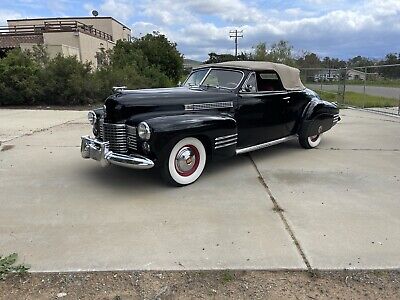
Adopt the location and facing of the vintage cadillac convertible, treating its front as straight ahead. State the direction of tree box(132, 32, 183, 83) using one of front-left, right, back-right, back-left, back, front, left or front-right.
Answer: back-right

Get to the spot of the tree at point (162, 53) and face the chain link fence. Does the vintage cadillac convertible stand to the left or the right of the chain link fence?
right

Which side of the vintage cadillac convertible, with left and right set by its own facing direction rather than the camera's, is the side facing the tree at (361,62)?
back

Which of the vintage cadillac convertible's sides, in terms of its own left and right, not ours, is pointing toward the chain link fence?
back

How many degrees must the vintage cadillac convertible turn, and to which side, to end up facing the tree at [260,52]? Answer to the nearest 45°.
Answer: approximately 135° to its right

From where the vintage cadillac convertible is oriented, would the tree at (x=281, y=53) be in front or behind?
behind

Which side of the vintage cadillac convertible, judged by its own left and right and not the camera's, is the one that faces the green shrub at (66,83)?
right

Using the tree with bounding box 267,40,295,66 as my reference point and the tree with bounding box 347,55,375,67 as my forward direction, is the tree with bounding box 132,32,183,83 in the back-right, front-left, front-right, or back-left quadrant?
back-right

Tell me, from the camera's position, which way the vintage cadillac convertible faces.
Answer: facing the viewer and to the left of the viewer

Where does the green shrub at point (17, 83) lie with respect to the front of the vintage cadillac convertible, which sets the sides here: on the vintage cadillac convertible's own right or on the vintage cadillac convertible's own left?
on the vintage cadillac convertible's own right

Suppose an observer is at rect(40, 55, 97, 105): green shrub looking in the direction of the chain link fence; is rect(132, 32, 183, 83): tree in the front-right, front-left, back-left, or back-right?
front-left

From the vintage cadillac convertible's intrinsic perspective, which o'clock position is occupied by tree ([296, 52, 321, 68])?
The tree is roughly at 5 o'clock from the vintage cadillac convertible.
